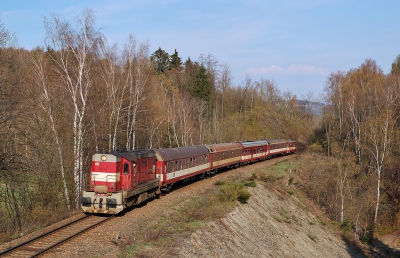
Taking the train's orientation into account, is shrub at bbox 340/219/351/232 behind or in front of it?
behind

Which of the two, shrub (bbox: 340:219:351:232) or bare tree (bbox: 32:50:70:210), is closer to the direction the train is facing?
the bare tree

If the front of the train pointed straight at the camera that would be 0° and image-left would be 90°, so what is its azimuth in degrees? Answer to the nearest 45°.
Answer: approximately 45°

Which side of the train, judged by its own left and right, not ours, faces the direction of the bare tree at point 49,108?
right

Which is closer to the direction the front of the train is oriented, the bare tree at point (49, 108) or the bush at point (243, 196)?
the bare tree

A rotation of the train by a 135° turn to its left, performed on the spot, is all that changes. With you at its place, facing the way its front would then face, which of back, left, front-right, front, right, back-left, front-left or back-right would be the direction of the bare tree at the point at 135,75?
left

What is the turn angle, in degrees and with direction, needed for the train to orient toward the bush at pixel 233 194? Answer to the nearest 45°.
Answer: approximately 90° to its left
